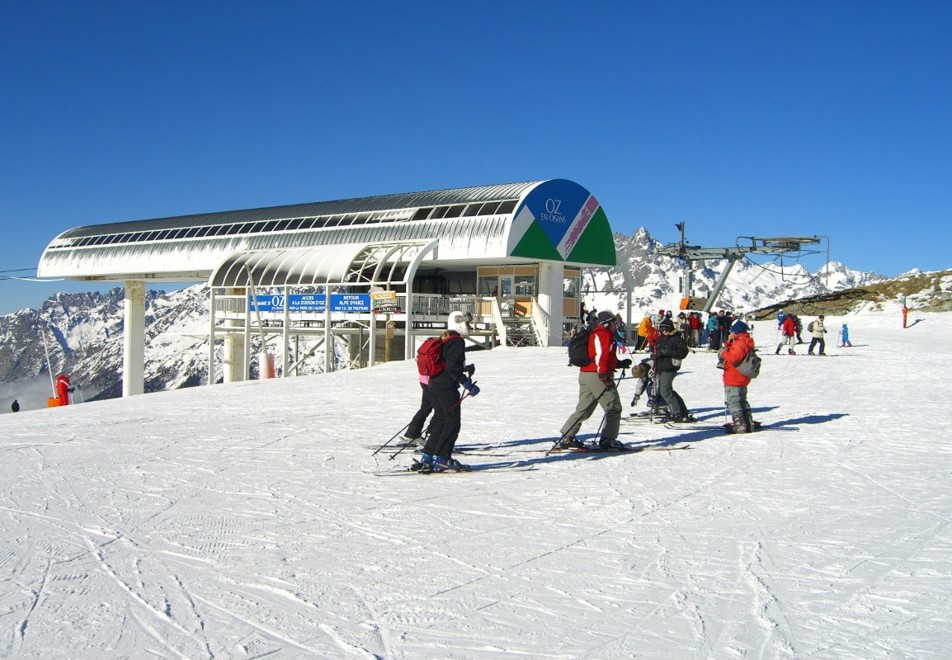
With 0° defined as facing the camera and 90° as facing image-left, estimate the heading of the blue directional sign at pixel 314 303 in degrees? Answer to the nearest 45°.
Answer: approximately 0°

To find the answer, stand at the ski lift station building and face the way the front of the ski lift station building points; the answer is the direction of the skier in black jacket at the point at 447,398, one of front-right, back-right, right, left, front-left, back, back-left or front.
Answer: front-right

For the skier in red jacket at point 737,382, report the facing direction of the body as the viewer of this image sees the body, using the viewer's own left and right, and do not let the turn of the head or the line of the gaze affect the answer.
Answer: facing to the left of the viewer

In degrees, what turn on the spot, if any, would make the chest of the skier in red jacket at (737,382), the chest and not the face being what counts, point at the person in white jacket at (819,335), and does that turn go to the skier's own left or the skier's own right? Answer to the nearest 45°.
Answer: approximately 90° to the skier's own right

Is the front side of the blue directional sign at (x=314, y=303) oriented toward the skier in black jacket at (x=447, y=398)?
yes

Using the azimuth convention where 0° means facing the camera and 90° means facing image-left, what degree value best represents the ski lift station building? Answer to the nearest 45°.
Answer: approximately 315°

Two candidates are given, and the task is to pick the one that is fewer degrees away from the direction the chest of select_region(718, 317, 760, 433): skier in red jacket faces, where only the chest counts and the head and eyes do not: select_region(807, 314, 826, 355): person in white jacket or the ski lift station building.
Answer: the ski lift station building
